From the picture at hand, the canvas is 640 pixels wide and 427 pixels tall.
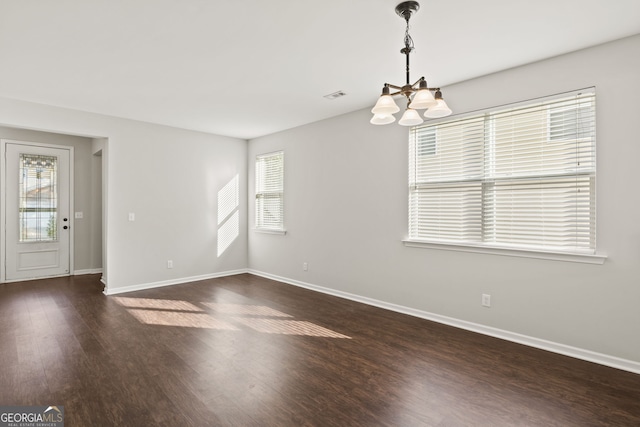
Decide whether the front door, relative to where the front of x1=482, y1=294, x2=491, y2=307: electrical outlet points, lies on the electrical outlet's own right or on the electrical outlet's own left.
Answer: on the electrical outlet's own right

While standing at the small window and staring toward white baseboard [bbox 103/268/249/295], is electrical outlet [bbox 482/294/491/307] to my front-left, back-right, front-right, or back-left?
back-left

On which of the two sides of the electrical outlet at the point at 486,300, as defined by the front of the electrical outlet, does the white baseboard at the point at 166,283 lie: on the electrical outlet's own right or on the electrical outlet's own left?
on the electrical outlet's own right

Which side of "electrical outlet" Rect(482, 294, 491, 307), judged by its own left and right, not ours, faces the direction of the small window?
right

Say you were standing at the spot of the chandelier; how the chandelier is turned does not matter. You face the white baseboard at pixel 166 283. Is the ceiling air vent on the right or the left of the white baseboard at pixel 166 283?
right
